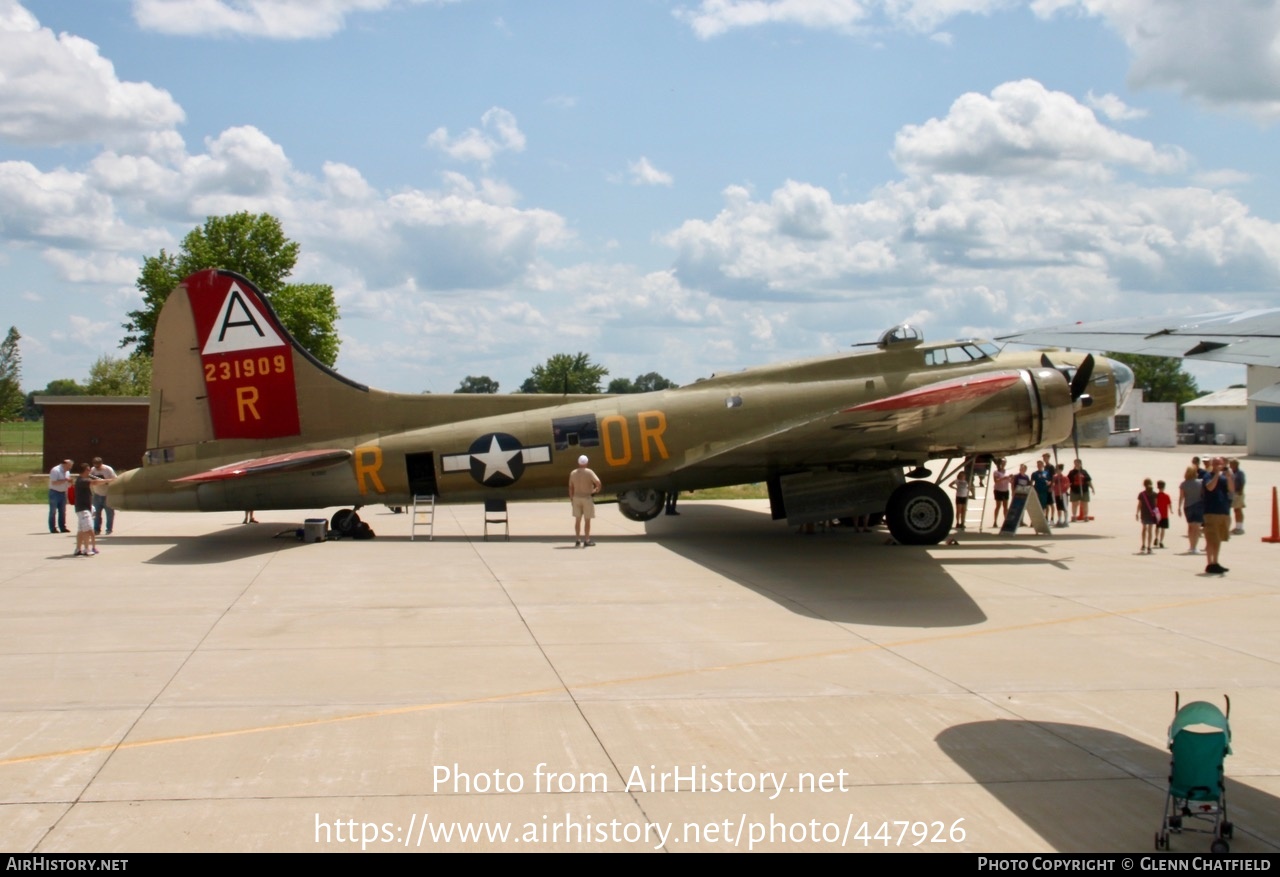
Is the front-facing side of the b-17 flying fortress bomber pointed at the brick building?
no

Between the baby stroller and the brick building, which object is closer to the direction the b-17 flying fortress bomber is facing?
the baby stroller

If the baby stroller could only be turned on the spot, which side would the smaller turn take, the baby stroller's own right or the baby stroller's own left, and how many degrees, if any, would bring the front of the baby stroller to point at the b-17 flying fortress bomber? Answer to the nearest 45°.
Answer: approximately 45° to the baby stroller's own left

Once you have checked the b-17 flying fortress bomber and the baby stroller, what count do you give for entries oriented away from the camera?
1

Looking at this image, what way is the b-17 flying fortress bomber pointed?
to the viewer's right

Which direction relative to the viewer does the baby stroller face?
away from the camera

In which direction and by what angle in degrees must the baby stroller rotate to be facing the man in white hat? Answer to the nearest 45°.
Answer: approximately 45° to its left

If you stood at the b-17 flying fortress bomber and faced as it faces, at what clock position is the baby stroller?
The baby stroller is roughly at 2 o'clock from the b-17 flying fortress bomber.
